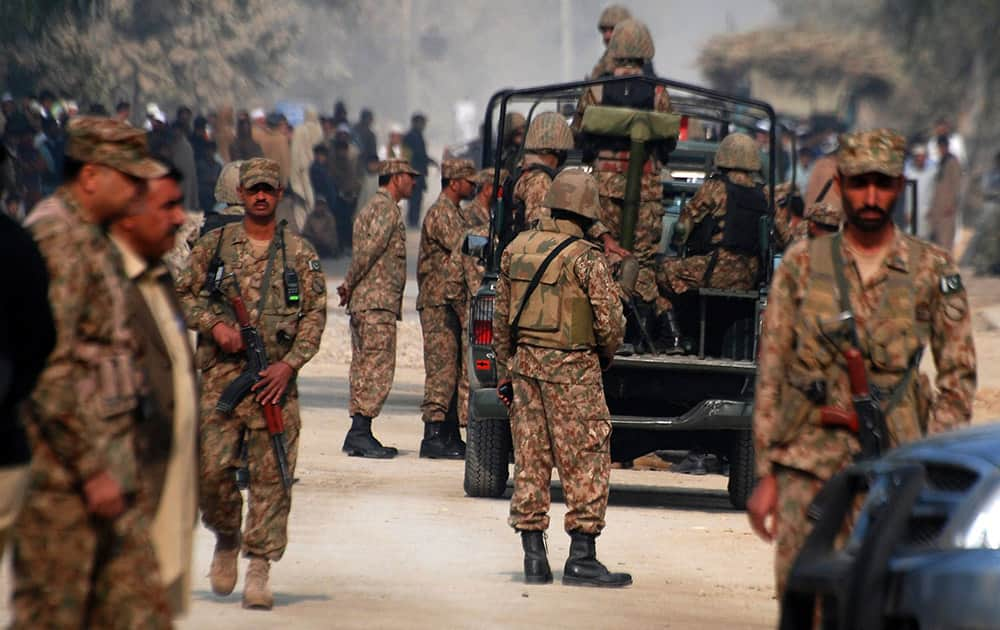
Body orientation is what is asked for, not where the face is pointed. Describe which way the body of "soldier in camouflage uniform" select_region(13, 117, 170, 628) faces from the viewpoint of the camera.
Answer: to the viewer's right

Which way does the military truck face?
away from the camera

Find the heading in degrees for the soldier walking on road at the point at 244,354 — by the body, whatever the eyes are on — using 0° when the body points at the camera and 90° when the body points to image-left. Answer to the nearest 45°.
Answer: approximately 0°
